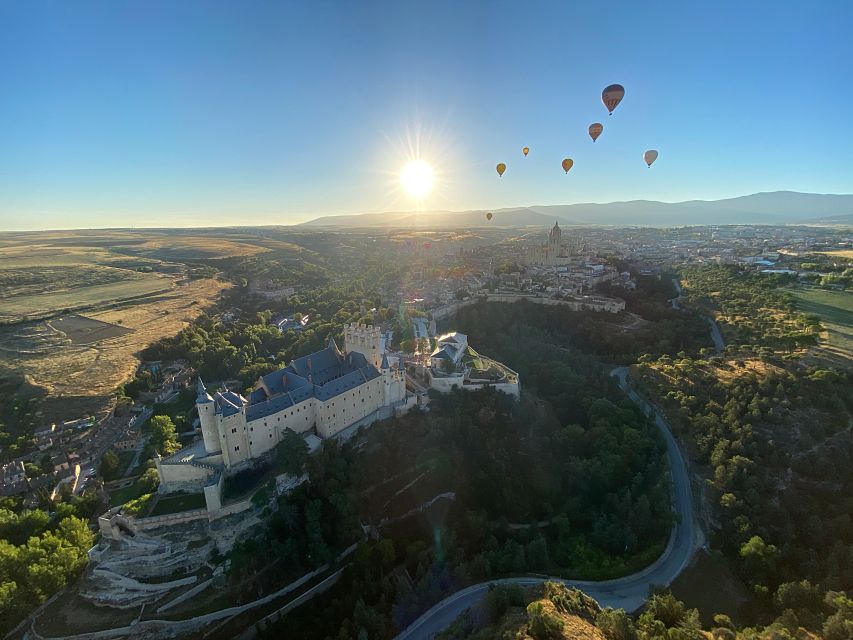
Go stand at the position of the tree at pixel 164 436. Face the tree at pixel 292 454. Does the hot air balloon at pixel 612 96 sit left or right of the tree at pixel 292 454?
left

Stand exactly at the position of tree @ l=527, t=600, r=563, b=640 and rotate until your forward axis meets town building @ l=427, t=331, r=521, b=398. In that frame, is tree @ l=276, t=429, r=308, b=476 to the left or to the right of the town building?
left
